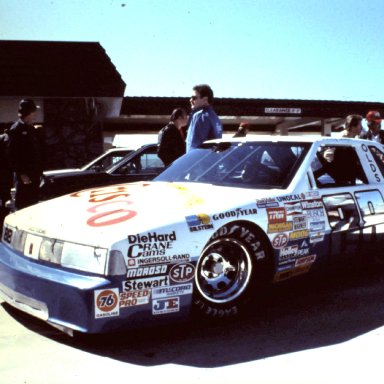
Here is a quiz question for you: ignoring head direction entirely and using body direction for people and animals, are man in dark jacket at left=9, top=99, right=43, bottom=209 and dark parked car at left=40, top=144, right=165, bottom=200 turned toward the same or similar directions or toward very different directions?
very different directions

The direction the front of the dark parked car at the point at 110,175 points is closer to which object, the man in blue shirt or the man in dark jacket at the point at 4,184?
the man in dark jacket

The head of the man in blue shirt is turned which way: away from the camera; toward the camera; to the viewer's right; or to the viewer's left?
to the viewer's left

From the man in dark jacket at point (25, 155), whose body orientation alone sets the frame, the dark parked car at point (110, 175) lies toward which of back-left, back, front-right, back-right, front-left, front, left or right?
front-left

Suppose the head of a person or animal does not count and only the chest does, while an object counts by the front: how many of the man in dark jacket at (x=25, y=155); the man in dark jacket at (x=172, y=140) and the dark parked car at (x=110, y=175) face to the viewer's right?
2

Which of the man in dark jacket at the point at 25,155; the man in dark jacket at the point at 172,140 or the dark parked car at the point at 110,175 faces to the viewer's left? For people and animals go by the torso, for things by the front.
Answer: the dark parked car

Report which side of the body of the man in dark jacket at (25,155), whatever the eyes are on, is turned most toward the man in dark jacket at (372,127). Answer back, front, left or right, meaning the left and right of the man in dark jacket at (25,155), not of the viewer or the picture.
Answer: front

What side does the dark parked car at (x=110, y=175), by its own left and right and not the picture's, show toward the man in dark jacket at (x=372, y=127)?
back

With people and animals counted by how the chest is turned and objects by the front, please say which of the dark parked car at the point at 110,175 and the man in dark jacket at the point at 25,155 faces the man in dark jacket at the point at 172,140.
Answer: the man in dark jacket at the point at 25,155

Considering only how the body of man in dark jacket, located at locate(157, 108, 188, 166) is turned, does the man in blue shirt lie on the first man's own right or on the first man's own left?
on the first man's own right

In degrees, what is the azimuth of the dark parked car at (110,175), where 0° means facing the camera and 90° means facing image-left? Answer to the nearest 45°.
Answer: approximately 90°

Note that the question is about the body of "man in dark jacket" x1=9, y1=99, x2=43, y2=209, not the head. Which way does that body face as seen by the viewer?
to the viewer's right

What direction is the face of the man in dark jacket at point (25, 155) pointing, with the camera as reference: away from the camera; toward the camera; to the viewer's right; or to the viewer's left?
to the viewer's right
